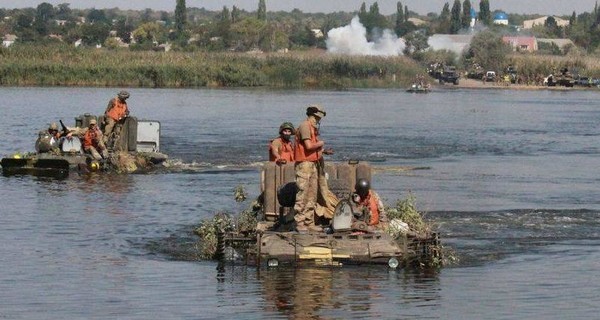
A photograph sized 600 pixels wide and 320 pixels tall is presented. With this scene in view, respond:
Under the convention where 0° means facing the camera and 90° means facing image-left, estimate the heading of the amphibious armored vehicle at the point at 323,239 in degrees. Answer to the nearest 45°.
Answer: approximately 0°

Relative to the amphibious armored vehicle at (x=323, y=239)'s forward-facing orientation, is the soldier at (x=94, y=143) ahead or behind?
behind
